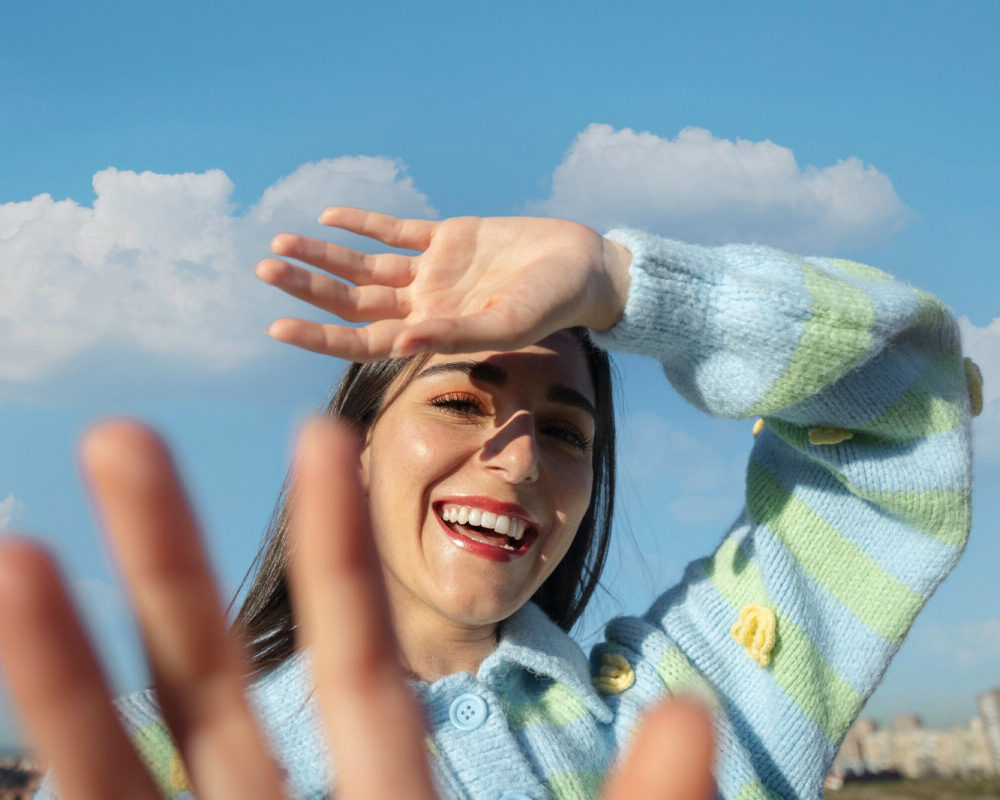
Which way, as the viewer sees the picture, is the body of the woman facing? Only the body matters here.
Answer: toward the camera
